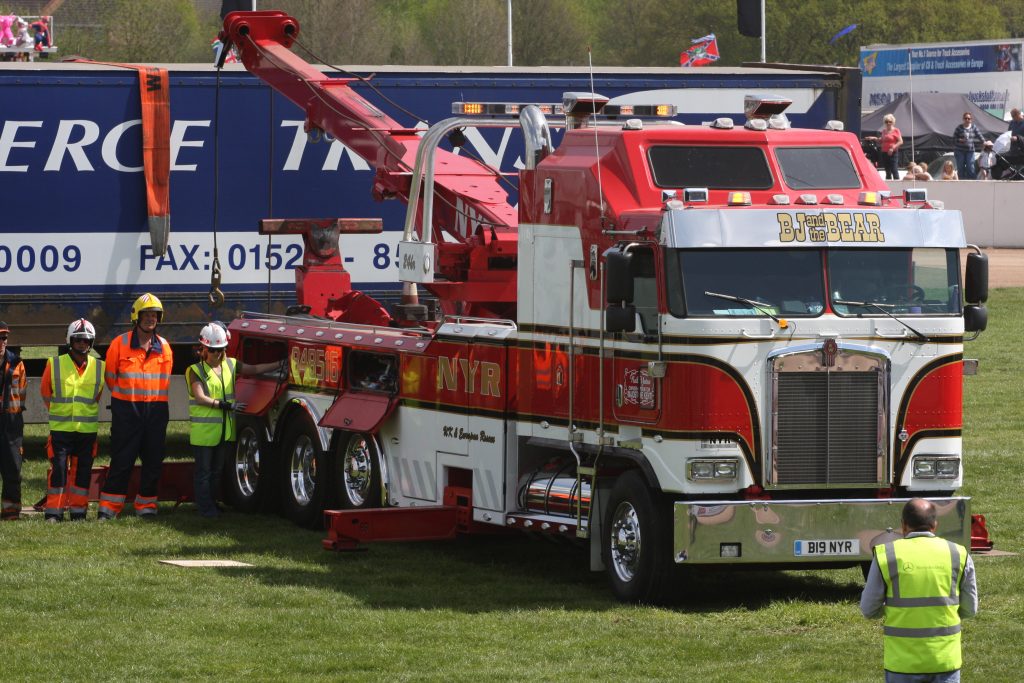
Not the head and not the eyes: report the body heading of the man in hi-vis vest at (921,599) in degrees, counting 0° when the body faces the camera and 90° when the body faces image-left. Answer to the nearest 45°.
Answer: approximately 180°

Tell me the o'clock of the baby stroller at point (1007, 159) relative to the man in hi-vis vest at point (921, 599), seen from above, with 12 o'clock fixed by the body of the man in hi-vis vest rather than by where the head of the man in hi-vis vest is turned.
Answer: The baby stroller is roughly at 12 o'clock from the man in hi-vis vest.

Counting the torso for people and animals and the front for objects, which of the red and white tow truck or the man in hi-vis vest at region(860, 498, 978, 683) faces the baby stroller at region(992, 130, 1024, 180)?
the man in hi-vis vest

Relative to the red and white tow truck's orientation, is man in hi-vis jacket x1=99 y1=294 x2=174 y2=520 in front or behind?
behind

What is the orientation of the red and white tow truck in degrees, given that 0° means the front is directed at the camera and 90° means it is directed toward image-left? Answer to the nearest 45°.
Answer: approximately 315°
